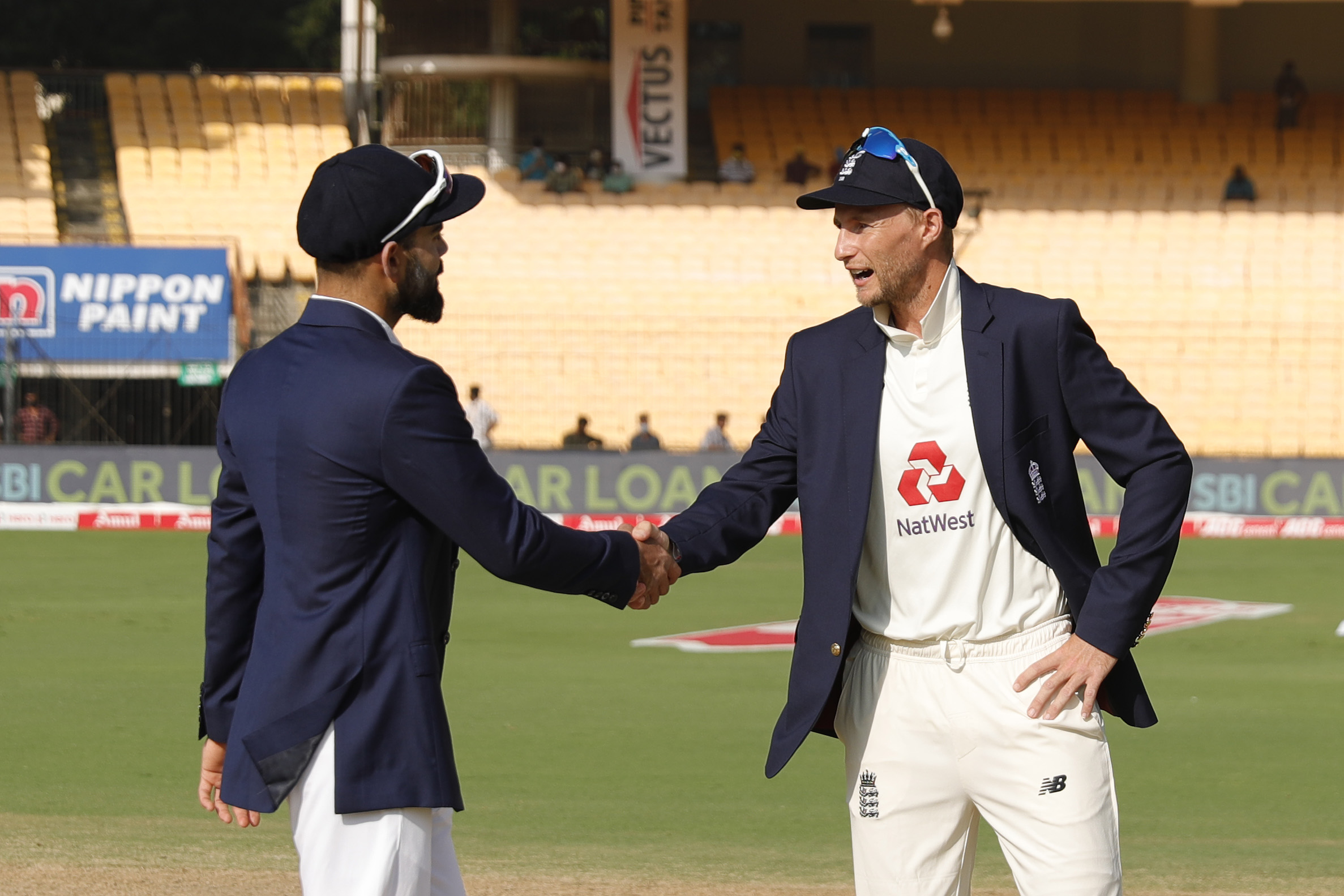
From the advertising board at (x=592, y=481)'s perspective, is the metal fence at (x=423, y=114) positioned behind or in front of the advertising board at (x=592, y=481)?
behind

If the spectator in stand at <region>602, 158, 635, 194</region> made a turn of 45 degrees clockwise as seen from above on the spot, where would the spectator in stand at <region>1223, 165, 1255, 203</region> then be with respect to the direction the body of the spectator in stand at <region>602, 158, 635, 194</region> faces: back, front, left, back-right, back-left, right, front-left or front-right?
back-left

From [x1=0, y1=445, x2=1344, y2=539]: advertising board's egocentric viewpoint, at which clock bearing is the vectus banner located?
The vectus banner is roughly at 6 o'clock from the advertising board.

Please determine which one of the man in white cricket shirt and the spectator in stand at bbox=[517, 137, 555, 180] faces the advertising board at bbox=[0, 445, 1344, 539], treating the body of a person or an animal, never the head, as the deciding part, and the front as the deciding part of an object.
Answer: the spectator in stand

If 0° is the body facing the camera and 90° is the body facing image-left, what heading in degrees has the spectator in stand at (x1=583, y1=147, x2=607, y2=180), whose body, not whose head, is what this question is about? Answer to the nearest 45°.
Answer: approximately 0°

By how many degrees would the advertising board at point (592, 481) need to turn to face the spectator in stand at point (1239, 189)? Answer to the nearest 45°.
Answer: approximately 135° to its left

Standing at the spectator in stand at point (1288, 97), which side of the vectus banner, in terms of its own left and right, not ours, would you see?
left

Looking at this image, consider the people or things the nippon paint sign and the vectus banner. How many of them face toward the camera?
2

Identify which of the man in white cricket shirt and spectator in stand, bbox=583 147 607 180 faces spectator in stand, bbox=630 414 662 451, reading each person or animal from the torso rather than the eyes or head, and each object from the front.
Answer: spectator in stand, bbox=583 147 607 180

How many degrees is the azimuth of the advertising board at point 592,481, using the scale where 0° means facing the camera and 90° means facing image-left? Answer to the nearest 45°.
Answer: approximately 0°
